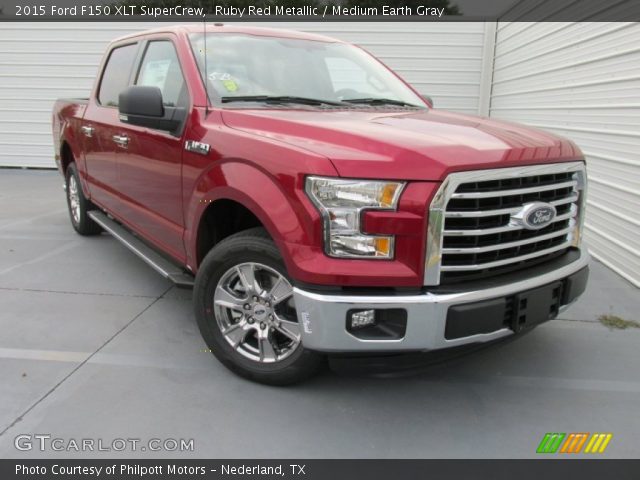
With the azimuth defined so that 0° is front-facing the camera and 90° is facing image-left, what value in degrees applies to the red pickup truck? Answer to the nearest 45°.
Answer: approximately 315°

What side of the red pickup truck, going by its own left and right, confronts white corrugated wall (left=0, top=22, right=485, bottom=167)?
back

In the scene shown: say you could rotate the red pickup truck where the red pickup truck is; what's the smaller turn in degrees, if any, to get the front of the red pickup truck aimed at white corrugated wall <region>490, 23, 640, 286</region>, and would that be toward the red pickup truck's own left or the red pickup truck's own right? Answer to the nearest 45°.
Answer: approximately 90° to the red pickup truck's own left
